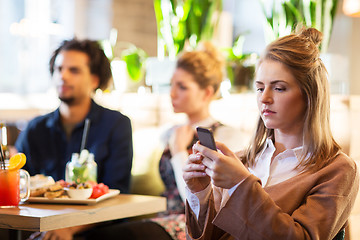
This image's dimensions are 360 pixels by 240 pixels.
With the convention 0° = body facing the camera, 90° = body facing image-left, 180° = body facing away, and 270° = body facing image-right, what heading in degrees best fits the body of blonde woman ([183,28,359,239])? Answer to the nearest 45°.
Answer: approximately 45°

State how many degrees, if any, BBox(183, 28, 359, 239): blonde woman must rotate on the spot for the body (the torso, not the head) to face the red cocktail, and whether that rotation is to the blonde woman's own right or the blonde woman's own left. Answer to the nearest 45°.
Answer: approximately 45° to the blonde woman's own right

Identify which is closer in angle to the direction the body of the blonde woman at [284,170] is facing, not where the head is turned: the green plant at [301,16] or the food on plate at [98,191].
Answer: the food on plate

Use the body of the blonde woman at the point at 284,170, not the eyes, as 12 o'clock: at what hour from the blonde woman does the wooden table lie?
The wooden table is roughly at 2 o'clock from the blonde woman.

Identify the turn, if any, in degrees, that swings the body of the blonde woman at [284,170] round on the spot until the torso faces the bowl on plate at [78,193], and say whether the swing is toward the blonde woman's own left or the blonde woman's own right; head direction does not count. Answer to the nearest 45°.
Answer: approximately 90° to the blonde woman's own right

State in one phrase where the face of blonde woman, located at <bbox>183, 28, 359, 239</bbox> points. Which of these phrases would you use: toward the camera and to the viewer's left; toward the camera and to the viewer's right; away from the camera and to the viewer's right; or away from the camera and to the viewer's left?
toward the camera and to the viewer's left

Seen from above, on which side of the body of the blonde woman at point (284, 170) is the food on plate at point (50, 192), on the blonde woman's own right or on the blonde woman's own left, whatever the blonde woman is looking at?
on the blonde woman's own right

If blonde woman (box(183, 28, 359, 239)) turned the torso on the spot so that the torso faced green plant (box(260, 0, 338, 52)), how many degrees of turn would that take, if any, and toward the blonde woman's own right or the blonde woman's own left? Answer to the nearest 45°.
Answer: approximately 135° to the blonde woman's own right

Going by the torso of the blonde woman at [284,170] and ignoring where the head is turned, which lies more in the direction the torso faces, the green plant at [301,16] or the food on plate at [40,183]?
the food on plate

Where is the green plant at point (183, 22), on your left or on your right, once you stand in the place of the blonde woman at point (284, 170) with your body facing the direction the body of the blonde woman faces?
on your right
